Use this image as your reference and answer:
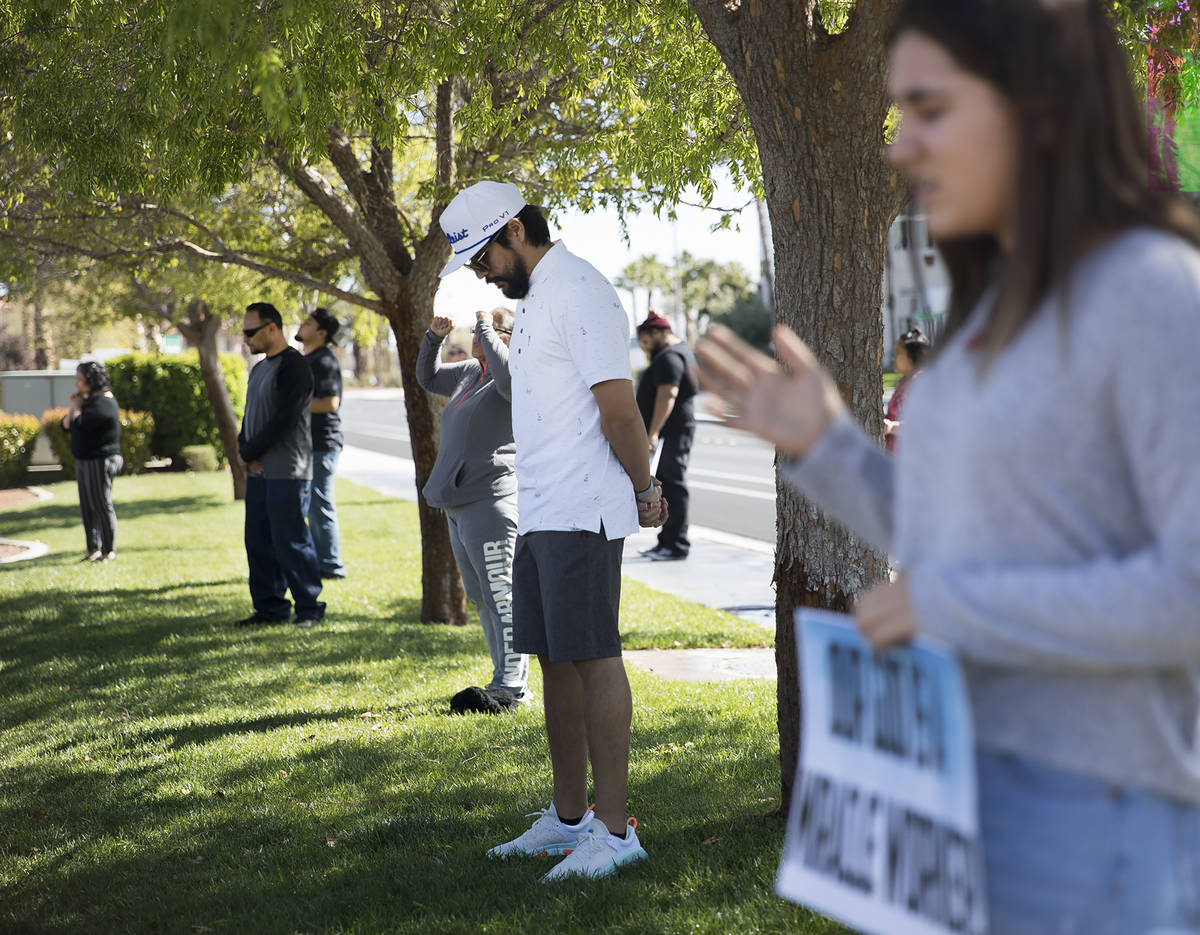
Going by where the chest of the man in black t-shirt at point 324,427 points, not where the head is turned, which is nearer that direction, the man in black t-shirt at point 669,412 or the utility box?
the utility box

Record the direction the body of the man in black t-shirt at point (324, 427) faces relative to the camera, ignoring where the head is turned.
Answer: to the viewer's left

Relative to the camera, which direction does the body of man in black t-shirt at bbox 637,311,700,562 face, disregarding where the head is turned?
to the viewer's left

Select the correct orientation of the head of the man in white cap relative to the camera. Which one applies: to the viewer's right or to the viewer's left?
to the viewer's left

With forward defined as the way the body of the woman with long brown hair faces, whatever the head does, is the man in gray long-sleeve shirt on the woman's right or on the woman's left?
on the woman's right
